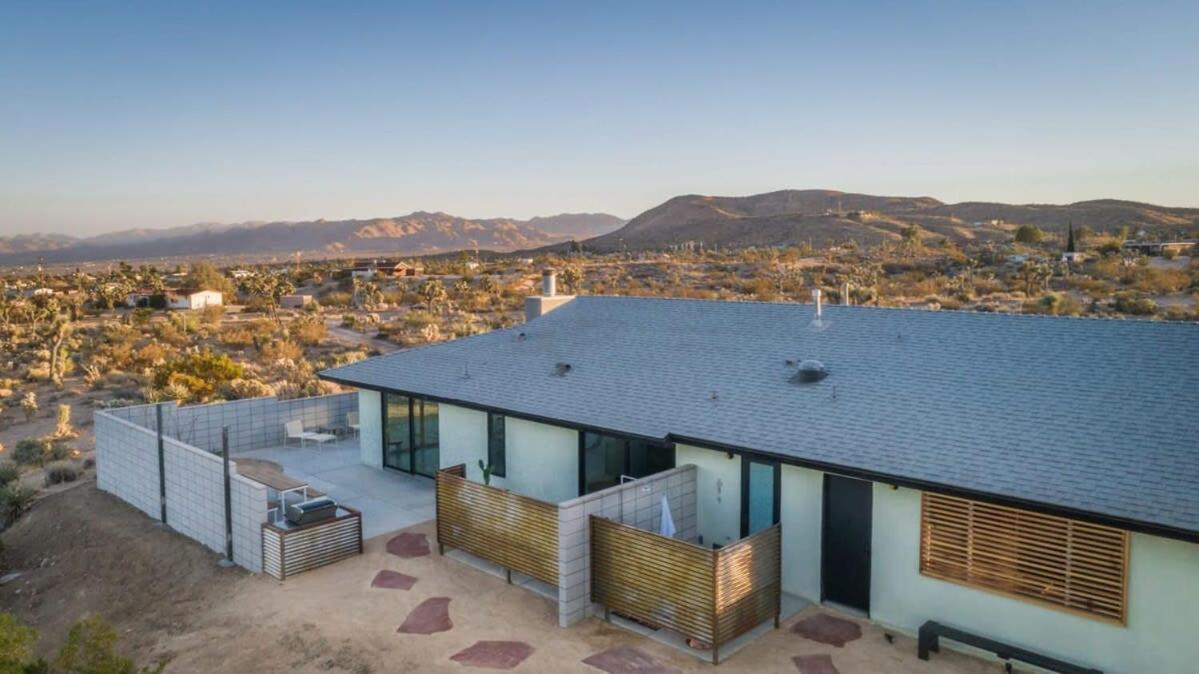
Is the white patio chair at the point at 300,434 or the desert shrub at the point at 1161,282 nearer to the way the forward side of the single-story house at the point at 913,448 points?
the white patio chair

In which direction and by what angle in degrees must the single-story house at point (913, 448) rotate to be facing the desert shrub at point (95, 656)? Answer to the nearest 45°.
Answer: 0° — it already faces it

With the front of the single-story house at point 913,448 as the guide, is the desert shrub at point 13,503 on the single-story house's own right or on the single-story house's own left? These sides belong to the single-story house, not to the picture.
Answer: on the single-story house's own right

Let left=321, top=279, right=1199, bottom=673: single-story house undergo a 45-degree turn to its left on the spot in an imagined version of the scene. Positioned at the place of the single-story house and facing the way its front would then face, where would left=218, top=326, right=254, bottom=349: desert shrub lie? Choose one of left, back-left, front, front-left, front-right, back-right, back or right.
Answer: back-right

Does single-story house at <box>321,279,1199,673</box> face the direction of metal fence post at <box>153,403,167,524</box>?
no

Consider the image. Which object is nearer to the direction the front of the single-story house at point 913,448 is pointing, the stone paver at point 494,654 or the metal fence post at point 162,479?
the stone paver

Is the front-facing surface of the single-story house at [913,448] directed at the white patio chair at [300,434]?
no

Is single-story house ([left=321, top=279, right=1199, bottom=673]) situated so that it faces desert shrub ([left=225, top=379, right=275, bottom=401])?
no

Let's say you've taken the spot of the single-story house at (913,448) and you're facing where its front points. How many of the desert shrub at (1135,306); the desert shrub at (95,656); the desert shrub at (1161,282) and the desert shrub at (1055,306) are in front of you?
1

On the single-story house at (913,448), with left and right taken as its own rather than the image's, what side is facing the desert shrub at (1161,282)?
back

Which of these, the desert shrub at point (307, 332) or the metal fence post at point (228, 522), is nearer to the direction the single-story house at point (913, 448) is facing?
the metal fence post
